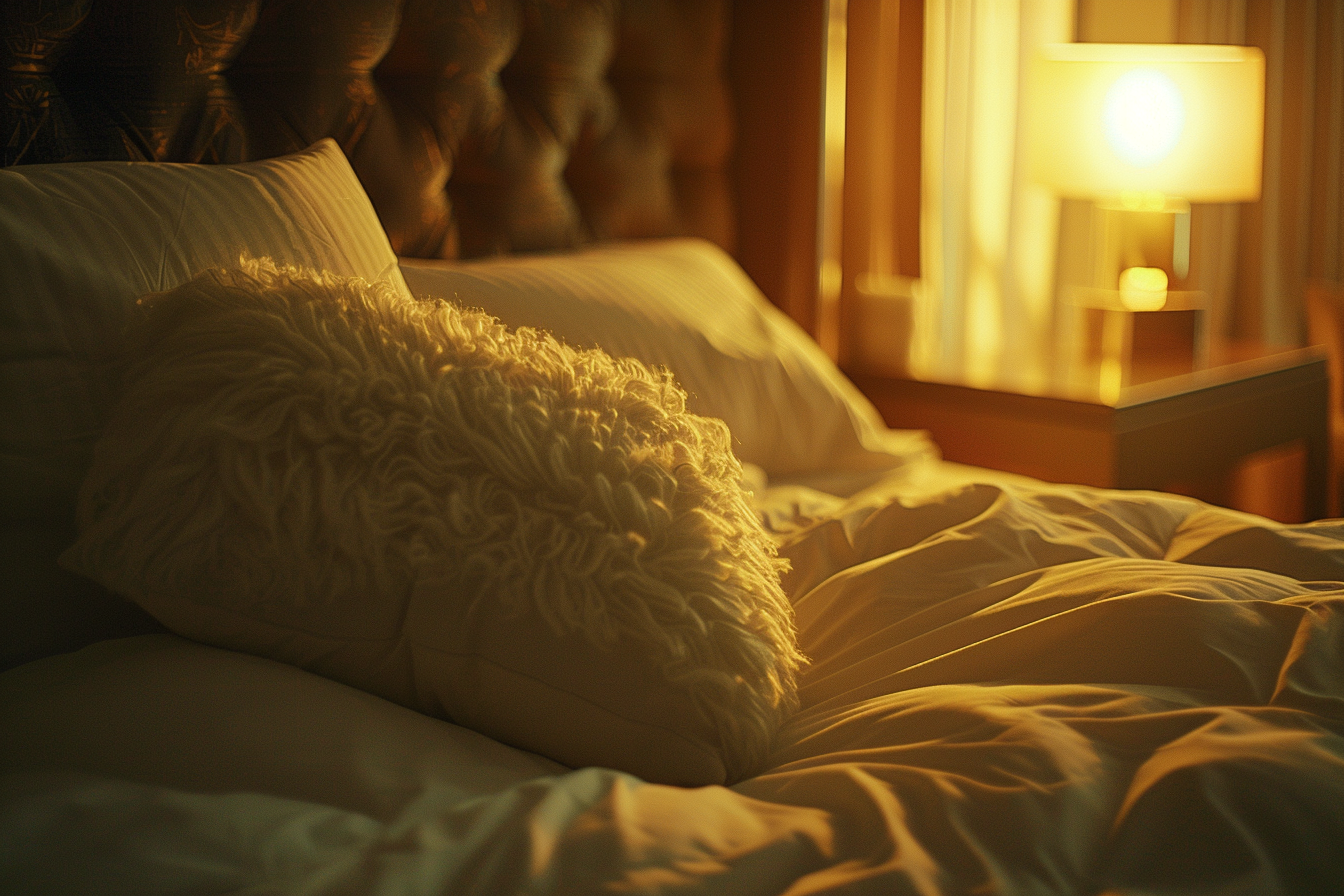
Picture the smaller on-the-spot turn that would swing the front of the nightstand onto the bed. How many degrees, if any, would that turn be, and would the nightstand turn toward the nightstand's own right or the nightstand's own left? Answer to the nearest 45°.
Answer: approximately 45° to the nightstand's own right

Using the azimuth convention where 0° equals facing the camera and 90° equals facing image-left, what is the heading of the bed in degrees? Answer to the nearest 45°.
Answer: approximately 315°

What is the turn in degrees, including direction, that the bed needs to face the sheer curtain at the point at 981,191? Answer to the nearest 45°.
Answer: approximately 135° to its left

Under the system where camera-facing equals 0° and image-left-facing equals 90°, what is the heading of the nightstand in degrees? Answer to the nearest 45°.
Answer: approximately 315°

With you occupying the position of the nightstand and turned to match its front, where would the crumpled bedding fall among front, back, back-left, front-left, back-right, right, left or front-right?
front-right

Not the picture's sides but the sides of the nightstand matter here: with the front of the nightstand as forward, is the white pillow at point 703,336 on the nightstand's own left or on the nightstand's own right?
on the nightstand's own right

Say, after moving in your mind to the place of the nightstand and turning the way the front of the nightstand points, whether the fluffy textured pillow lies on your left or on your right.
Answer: on your right

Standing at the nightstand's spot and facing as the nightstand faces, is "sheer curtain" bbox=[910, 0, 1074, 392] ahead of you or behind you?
behind
